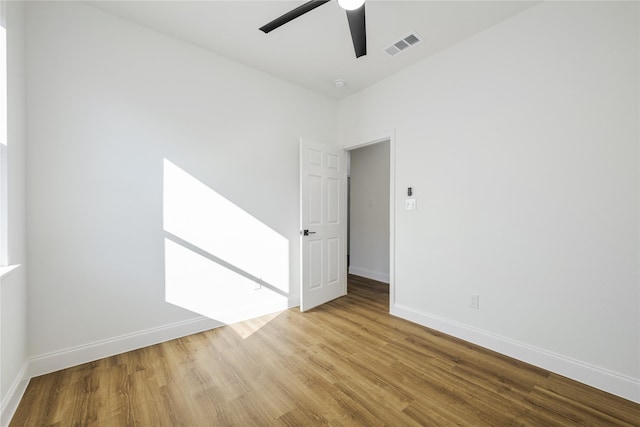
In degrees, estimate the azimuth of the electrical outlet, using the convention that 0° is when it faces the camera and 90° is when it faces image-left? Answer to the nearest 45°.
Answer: approximately 45°

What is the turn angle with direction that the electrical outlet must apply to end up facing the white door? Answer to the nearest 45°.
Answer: approximately 45° to its right
